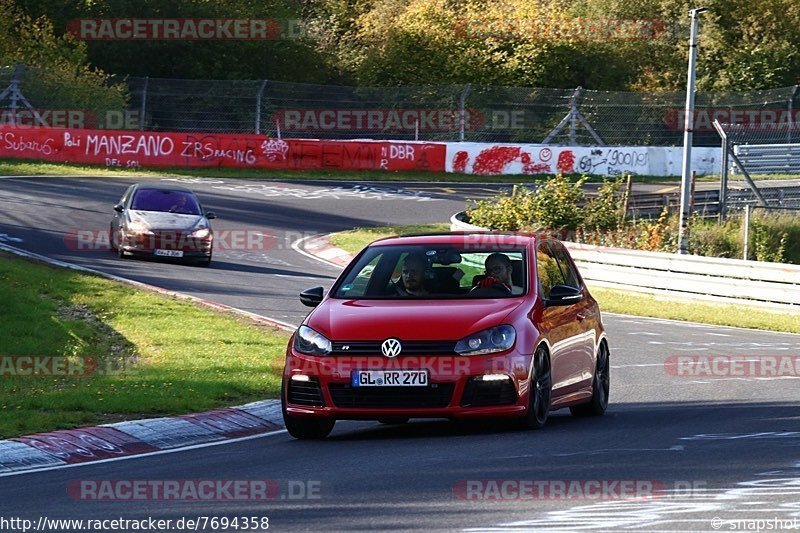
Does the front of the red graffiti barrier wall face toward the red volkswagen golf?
yes

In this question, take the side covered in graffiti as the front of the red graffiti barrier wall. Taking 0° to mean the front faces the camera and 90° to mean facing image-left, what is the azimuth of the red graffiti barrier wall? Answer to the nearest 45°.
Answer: approximately 0°

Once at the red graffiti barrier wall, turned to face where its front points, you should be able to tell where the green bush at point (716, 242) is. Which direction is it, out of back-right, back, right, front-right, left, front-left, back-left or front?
front-left

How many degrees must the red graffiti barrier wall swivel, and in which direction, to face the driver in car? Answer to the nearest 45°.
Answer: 0° — it already faces them

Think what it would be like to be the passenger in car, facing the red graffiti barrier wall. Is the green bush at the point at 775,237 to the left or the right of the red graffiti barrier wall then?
right

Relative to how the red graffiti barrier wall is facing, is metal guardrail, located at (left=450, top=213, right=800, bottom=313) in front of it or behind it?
in front

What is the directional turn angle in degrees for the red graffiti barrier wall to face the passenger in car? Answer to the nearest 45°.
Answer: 0° — it already faces them

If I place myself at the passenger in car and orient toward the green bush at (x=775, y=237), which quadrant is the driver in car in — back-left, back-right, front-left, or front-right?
front-right

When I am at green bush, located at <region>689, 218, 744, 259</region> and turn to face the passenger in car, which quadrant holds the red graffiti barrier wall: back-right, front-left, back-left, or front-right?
back-right
